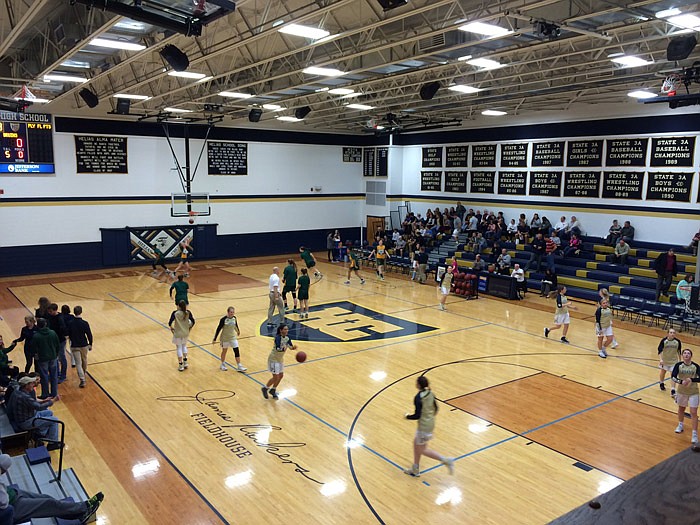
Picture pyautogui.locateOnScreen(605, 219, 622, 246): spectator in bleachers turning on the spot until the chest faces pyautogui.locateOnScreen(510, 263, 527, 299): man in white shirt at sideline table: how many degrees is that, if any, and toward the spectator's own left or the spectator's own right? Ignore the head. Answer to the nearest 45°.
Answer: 0° — they already face them

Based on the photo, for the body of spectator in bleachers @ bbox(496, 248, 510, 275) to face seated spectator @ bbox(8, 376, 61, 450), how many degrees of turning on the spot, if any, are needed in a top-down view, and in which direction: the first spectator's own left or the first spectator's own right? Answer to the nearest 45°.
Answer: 0° — they already face them

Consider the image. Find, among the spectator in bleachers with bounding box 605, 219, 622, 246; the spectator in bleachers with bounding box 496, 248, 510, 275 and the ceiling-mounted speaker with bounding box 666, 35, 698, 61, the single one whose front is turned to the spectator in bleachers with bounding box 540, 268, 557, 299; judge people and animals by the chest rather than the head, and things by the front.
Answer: the spectator in bleachers with bounding box 605, 219, 622, 246

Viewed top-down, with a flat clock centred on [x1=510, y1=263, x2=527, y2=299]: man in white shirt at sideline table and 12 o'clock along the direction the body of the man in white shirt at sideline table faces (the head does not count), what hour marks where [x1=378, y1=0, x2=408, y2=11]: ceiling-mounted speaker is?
The ceiling-mounted speaker is roughly at 11 o'clock from the man in white shirt at sideline table.

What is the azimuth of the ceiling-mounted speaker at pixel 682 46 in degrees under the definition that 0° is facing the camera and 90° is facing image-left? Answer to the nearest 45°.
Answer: approximately 45°

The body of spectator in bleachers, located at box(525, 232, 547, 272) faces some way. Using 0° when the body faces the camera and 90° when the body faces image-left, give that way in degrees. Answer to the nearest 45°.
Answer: approximately 45°

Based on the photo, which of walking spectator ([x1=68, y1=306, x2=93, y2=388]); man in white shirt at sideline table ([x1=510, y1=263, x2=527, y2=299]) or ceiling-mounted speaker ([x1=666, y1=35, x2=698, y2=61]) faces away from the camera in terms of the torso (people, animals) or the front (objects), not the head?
the walking spectator

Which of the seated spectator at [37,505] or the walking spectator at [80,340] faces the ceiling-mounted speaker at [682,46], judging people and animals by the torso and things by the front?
the seated spectator

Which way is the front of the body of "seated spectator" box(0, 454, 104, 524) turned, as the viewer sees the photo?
to the viewer's right

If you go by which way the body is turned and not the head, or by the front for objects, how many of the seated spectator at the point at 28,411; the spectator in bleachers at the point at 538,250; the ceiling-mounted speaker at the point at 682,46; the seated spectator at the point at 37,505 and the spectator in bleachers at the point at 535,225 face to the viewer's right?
2

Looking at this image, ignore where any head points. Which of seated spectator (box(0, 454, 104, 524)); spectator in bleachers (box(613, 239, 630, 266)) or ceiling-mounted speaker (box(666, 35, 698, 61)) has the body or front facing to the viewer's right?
the seated spectator
